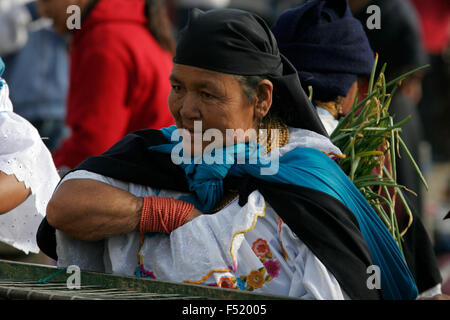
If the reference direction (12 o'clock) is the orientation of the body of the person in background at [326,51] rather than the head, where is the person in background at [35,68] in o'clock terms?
the person in background at [35,68] is roughly at 9 o'clock from the person in background at [326,51].

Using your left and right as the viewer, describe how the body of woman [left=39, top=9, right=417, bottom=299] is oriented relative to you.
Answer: facing the viewer and to the left of the viewer

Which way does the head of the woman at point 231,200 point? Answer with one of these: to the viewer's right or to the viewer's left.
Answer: to the viewer's left

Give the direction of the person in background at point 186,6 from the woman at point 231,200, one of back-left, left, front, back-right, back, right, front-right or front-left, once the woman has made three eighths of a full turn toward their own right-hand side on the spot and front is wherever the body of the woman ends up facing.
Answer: front
